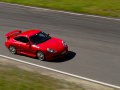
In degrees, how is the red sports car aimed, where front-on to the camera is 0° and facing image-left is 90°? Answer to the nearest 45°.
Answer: approximately 315°
